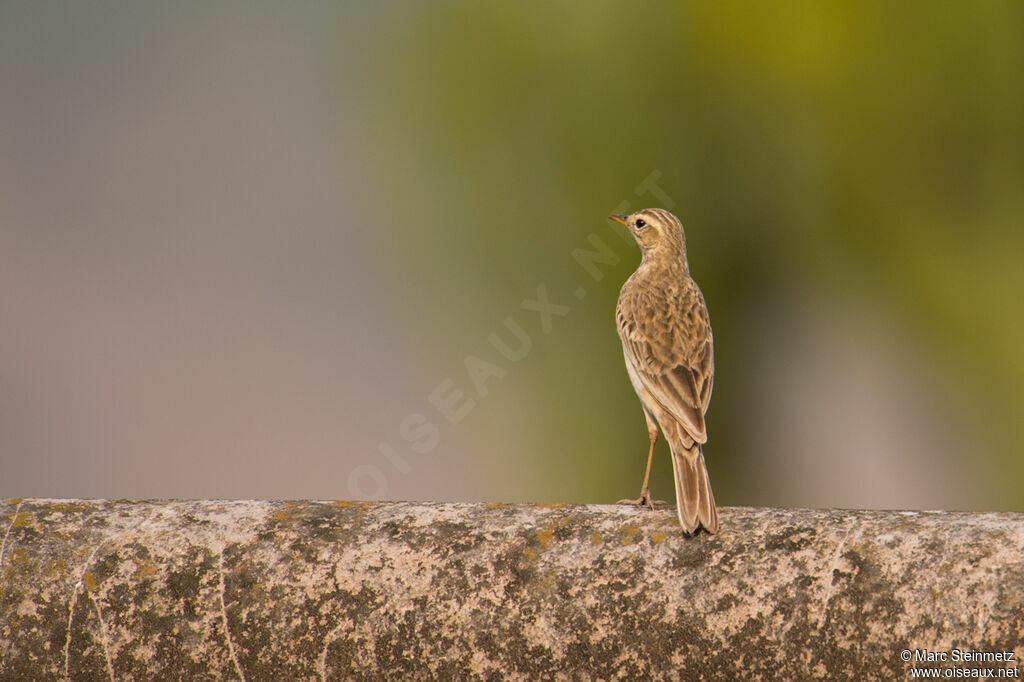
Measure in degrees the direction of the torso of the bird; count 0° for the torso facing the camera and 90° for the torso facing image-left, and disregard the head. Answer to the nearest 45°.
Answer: approximately 135°
